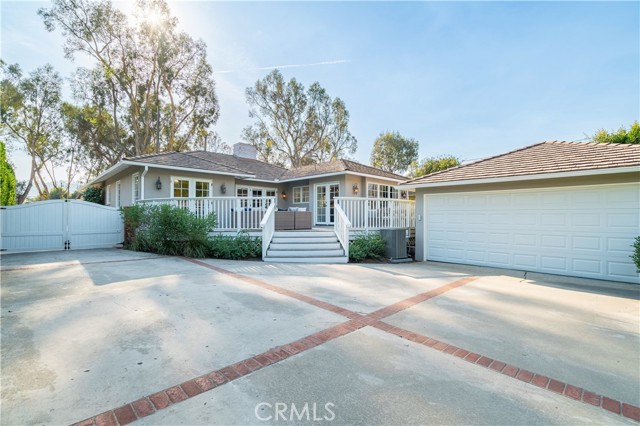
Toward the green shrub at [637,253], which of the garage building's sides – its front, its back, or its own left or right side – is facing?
left

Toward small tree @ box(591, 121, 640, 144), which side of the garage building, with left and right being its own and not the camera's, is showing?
back

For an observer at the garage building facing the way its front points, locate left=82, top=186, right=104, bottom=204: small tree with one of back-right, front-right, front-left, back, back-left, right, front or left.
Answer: front-right

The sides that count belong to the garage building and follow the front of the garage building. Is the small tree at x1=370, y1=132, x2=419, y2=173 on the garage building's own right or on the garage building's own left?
on the garage building's own right

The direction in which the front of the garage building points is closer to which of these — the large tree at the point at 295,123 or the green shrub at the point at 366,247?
the green shrub

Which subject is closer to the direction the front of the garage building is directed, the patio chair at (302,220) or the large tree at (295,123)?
the patio chair

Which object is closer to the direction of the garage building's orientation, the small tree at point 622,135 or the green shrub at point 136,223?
the green shrub

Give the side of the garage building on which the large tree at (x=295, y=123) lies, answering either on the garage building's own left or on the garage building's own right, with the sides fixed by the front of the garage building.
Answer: on the garage building's own right

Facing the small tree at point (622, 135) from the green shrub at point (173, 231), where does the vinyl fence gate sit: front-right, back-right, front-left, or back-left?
back-left

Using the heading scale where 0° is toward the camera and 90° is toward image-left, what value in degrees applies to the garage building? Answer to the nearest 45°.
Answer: approximately 45°

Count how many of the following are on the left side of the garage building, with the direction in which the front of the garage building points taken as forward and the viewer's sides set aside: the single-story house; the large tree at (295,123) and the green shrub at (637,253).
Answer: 1
